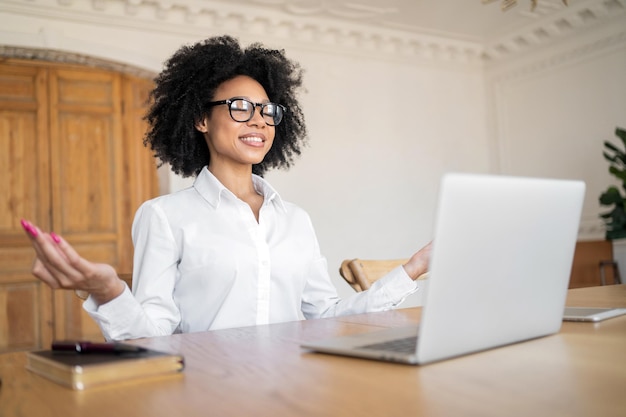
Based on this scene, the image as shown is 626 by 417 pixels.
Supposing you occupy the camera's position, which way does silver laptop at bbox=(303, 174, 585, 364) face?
facing away from the viewer and to the left of the viewer

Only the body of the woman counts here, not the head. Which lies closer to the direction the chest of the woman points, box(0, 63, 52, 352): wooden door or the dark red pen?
the dark red pen

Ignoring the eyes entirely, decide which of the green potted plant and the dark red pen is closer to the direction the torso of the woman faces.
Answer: the dark red pen

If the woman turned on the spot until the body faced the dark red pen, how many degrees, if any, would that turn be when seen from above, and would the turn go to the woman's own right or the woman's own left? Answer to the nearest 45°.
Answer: approximately 45° to the woman's own right

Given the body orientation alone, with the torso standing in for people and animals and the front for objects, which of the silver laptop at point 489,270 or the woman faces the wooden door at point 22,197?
the silver laptop

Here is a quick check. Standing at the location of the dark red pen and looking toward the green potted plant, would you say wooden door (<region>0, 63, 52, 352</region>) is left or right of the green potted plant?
left

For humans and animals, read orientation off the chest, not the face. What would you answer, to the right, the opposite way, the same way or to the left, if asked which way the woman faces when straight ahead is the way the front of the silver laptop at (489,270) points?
the opposite way

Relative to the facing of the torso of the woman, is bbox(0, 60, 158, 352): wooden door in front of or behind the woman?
behind

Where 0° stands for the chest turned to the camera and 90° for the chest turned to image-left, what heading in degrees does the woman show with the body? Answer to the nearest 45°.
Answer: approximately 315°

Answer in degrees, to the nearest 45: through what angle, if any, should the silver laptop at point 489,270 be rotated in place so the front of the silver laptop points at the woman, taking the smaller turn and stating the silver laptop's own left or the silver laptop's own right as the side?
0° — it already faces them

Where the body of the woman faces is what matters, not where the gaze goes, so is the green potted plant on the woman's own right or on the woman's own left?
on the woman's own left

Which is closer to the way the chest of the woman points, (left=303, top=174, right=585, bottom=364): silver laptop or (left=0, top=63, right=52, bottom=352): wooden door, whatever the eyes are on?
the silver laptop
